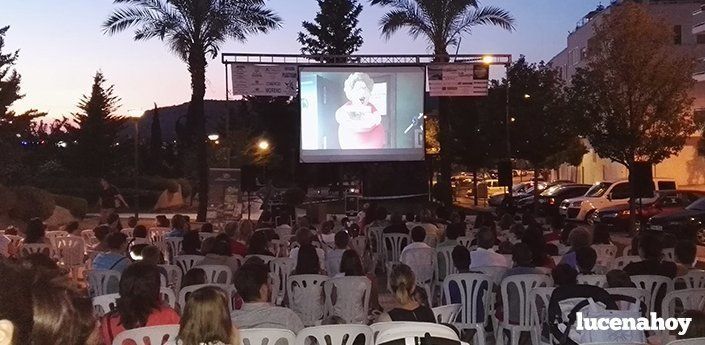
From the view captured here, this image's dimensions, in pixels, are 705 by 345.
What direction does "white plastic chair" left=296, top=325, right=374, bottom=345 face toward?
away from the camera

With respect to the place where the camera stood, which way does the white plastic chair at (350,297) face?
facing away from the viewer

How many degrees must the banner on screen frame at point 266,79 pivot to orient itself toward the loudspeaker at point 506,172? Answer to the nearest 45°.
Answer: approximately 90° to its left

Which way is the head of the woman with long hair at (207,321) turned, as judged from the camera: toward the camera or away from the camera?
away from the camera

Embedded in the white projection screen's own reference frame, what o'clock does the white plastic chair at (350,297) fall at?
The white plastic chair is roughly at 12 o'clock from the white projection screen.

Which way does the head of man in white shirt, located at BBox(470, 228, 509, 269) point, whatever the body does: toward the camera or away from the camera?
away from the camera

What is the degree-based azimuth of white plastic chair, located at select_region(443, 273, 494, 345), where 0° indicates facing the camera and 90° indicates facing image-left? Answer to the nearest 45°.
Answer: approximately 180°
